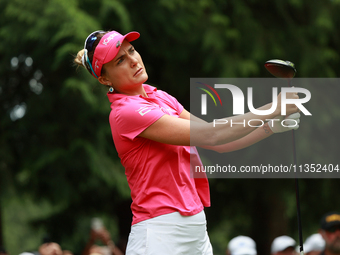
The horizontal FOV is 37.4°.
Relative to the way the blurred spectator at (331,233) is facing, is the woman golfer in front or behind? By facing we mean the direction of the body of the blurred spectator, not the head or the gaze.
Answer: in front

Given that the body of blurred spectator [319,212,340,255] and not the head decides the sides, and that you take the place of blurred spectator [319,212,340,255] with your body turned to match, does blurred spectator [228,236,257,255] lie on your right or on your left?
on your right

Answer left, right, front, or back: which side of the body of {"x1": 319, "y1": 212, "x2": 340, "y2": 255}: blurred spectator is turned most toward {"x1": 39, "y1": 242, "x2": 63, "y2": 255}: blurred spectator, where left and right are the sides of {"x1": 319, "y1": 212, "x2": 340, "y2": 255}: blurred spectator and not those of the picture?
right

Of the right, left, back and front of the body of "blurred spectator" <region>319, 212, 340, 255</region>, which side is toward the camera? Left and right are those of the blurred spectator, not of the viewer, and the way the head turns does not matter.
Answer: front

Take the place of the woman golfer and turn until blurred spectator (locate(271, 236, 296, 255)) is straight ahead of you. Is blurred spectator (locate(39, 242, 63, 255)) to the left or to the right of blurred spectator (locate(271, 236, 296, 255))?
left

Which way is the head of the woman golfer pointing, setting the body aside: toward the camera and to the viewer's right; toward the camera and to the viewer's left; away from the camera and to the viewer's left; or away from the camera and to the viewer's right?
toward the camera and to the viewer's right

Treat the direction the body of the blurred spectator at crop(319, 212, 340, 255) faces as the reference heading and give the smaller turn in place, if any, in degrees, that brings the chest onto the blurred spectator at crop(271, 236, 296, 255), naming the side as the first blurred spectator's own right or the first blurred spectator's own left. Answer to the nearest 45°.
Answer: approximately 135° to the first blurred spectator's own right
